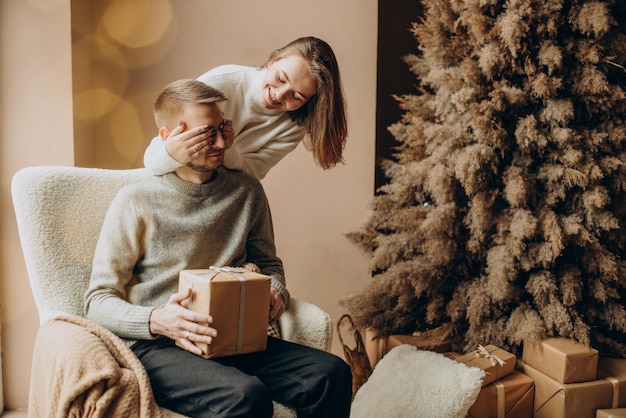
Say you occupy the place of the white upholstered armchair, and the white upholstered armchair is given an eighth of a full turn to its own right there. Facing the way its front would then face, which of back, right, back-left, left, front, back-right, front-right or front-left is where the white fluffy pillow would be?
left

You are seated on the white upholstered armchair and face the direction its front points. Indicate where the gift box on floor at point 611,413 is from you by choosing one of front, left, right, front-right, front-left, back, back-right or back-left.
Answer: front-left

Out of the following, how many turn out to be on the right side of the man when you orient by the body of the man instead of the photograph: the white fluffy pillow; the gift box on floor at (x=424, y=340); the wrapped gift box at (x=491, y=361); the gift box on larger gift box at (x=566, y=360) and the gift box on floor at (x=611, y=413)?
0

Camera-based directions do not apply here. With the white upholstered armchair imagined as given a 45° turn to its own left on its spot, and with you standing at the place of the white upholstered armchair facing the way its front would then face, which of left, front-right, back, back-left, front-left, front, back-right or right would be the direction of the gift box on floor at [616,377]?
front

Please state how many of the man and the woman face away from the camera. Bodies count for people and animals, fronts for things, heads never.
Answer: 0

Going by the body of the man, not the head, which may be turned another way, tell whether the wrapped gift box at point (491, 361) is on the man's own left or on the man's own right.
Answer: on the man's own left

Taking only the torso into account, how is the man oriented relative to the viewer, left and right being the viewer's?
facing the viewer and to the right of the viewer

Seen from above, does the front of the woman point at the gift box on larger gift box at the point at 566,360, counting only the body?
no

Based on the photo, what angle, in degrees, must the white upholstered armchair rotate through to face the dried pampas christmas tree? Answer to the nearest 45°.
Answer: approximately 45° to its left

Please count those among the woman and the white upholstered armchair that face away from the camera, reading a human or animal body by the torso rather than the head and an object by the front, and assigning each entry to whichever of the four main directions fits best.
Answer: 0

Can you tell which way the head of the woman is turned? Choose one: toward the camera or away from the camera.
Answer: toward the camera

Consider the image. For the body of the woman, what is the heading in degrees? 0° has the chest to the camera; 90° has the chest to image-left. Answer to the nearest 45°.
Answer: approximately 45°

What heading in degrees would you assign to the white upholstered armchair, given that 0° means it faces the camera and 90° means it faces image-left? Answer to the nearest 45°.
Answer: approximately 315°

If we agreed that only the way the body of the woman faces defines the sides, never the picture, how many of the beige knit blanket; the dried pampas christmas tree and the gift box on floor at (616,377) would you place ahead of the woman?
1
